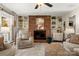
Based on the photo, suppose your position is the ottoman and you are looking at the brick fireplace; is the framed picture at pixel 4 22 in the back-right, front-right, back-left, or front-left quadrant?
front-left

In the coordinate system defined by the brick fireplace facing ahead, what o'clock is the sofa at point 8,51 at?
The sofa is roughly at 2 o'clock from the brick fireplace.

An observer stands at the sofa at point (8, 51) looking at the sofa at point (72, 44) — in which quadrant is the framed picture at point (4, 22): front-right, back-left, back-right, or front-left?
back-left

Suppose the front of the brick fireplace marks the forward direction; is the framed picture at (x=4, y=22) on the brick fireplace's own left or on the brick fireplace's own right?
on the brick fireplace's own right

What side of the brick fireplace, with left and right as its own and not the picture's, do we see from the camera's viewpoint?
front

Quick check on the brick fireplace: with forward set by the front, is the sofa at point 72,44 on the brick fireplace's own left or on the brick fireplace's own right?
on the brick fireplace's own left
